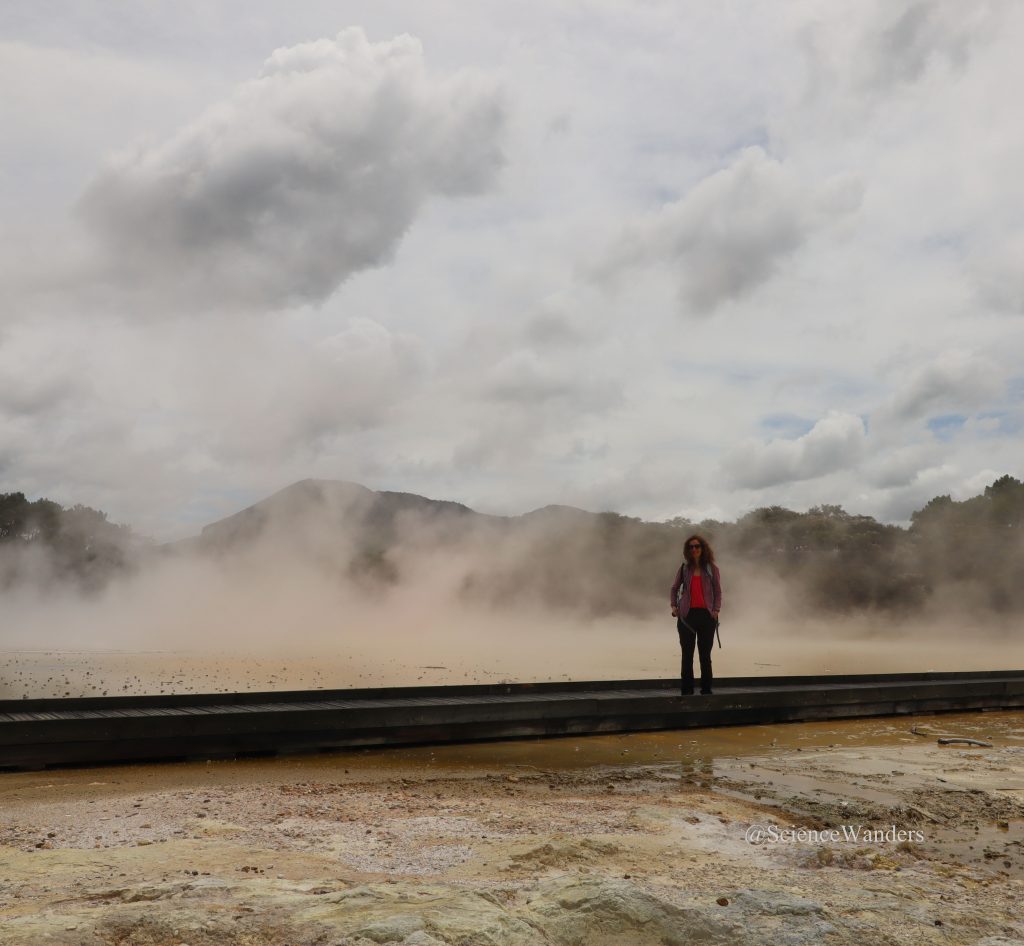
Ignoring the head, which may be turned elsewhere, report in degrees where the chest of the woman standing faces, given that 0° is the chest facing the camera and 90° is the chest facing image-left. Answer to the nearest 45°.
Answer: approximately 0°
